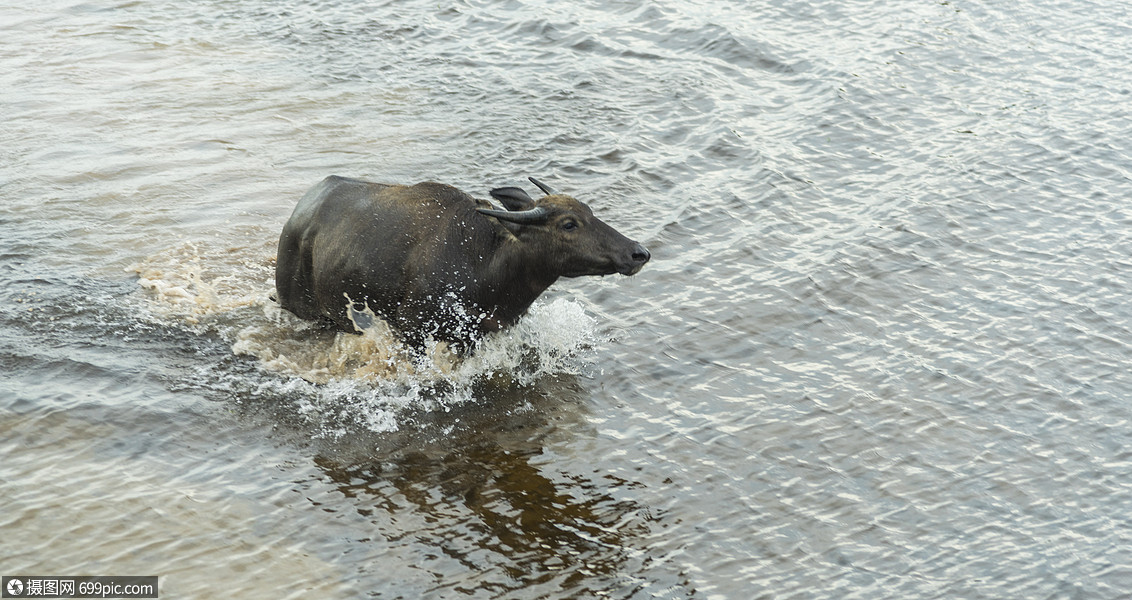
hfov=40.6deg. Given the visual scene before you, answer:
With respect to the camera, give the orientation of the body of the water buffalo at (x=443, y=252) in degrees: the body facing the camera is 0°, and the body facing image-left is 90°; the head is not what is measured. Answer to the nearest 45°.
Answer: approximately 270°
